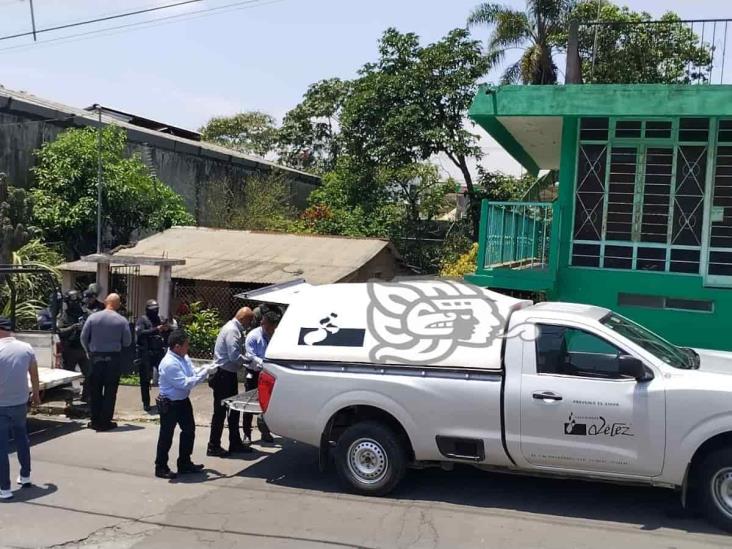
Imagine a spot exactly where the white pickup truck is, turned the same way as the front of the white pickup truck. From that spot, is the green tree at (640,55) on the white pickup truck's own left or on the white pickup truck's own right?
on the white pickup truck's own left

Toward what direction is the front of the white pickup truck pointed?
to the viewer's right

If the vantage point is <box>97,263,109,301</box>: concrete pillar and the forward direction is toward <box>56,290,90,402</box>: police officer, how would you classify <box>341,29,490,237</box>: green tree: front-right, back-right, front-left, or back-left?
back-left

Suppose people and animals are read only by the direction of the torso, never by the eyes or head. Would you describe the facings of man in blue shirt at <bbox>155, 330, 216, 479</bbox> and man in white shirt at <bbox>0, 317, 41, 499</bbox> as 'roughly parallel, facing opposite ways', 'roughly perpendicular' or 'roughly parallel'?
roughly perpendicular

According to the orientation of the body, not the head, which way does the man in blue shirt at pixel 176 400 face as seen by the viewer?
to the viewer's right

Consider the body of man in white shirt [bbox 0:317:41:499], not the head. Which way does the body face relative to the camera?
away from the camera

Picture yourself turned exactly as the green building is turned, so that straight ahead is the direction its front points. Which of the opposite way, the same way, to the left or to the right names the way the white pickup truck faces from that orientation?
to the left

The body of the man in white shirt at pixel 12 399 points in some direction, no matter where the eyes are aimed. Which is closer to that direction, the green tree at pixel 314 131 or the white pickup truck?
the green tree

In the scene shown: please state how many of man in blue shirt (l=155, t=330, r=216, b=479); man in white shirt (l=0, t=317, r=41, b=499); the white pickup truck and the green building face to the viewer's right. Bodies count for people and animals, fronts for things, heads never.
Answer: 2

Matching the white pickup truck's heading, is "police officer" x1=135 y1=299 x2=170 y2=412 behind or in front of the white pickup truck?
behind

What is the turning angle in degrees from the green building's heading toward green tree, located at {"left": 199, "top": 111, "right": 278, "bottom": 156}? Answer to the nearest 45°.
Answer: approximately 135° to its right
